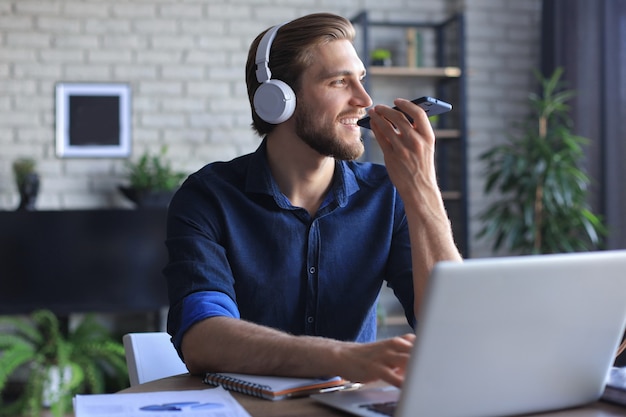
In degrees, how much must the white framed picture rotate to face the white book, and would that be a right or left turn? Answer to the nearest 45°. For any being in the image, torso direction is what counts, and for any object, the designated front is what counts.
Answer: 0° — it already faces it

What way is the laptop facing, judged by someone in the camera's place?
facing away from the viewer and to the left of the viewer

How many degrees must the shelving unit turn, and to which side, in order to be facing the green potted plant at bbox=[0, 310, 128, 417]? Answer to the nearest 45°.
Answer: approximately 45° to its right

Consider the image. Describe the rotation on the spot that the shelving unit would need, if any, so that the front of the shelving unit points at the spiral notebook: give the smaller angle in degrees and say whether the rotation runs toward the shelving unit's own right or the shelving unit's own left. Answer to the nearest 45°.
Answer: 0° — it already faces it

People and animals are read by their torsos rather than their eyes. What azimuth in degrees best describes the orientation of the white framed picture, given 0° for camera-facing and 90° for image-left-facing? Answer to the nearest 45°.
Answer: approximately 0°

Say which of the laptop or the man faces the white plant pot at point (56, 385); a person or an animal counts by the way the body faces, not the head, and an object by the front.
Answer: the laptop

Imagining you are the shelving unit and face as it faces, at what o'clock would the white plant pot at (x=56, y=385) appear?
The white plant pot is roughly at 2 o'clock from the shelving unit.

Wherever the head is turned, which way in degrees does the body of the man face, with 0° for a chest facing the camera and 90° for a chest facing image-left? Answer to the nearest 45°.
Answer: approximately 315°
